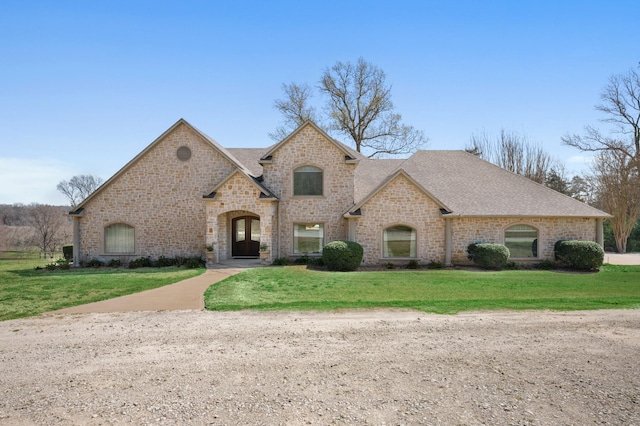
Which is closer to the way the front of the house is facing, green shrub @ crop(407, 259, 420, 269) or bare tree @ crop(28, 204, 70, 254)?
the green shrub

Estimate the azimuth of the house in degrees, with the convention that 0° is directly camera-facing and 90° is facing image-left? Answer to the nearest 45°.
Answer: approximately 0°

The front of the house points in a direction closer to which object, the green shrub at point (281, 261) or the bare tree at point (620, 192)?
the green shrub

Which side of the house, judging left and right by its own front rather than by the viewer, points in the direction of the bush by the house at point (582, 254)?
left

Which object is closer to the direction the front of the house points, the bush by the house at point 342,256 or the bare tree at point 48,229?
the bush by the house

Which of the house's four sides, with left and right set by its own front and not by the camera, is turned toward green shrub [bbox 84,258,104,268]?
right

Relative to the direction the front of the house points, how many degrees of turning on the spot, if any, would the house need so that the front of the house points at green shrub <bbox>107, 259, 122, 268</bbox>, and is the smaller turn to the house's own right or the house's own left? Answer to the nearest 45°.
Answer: approximately 90° to the house's own right

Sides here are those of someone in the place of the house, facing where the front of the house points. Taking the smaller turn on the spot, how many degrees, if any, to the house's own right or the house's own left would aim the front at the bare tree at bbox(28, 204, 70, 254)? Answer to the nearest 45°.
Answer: approximately 135° to the house's own right
